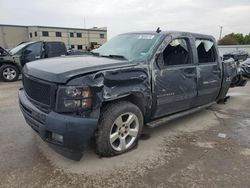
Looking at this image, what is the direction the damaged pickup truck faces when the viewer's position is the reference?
facing the viewer and to the left of the viewer

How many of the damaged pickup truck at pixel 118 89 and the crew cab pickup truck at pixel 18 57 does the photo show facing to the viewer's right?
0

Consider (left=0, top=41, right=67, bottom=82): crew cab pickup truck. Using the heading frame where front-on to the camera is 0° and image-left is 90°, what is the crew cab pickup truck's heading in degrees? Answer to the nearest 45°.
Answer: approximately 90°
